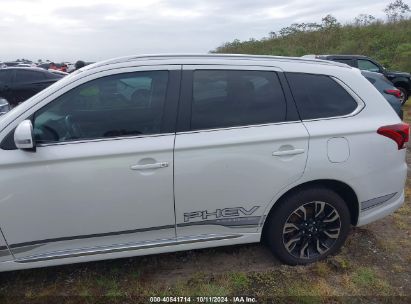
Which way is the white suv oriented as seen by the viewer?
to the viewer's left

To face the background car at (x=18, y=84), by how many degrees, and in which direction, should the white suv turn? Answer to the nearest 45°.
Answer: approximately 45° to its right

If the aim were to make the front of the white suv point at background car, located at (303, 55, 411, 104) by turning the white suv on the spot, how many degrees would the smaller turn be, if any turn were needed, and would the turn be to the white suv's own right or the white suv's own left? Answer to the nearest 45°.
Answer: approximately 135° to the white suv's own right

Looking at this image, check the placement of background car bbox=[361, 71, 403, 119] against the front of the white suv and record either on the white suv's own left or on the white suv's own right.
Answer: on the white suv's own right

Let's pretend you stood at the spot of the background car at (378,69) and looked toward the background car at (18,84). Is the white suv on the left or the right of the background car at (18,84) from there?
left
